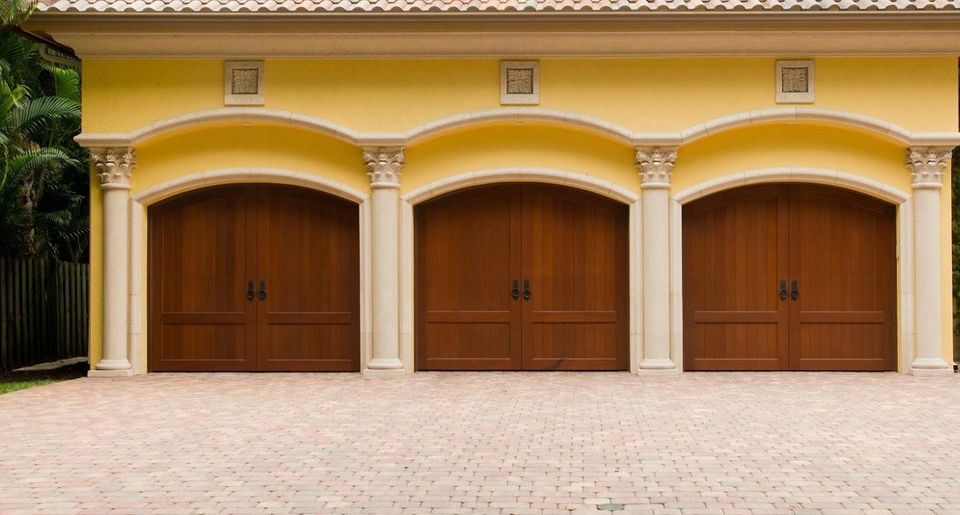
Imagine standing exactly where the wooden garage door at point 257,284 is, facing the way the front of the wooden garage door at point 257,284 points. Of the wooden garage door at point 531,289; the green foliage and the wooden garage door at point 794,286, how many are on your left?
2

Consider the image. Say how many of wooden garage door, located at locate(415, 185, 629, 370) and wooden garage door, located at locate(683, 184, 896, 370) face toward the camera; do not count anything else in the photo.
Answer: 2

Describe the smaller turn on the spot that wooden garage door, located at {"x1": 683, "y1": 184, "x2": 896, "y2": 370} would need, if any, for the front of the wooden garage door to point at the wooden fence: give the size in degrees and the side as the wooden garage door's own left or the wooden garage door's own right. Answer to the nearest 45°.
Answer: approximately 90° to the wooden garage door's own right

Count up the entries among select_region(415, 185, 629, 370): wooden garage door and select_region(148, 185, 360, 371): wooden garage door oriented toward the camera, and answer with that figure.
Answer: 2

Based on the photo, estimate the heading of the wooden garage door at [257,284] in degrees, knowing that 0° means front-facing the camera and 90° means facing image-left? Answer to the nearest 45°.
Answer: approximately 0°

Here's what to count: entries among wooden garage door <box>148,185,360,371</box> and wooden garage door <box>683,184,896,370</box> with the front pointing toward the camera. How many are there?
2

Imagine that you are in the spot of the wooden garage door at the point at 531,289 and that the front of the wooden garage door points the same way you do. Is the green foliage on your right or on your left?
on your right

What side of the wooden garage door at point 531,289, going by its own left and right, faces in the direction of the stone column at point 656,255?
left

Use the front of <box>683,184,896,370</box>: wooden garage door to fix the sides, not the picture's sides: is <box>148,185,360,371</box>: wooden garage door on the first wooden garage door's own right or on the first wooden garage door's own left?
on the first wooden garage door's own right

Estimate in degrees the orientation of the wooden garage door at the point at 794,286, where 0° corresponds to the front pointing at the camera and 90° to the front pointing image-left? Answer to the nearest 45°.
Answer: approximately 0°

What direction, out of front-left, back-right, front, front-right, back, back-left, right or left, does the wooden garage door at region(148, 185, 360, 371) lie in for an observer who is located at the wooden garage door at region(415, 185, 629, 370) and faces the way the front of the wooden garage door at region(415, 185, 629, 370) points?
right
